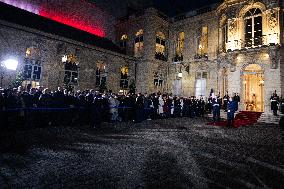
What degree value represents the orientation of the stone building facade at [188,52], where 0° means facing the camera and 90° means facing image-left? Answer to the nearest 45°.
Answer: approximately 45°
